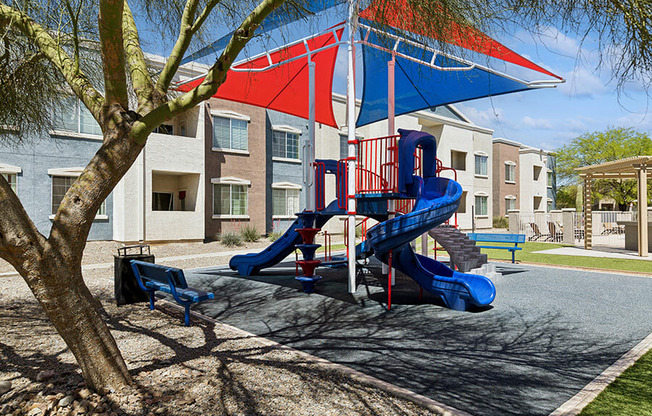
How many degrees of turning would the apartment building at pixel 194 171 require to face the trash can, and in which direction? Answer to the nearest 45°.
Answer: approximately 45° to its right

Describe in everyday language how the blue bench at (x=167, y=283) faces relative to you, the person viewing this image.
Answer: facing away from the viewer and to the right of the viewer

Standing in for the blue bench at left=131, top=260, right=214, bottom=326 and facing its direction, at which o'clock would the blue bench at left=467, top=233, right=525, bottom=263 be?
the blue bench at left=467, top=233, right=525, bottom=263 is roughly at 1 o'clock from the blue bench at left=131, top=260, right=214, bottom=326.

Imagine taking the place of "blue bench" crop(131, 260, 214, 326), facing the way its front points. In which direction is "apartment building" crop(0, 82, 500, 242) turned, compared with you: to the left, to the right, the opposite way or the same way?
to the right

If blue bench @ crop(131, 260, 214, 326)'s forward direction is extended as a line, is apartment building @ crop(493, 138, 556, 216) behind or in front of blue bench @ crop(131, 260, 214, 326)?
in front

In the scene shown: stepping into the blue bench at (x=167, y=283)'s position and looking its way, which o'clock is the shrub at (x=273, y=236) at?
The shrub is roughly at 11 o'clock from the blue bench.

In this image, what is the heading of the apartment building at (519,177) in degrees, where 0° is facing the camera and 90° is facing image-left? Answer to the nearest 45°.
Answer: approximately 315°

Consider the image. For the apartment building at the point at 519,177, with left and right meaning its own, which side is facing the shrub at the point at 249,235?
right

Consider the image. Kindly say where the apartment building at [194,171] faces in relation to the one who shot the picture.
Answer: facing the viewer and to the right of the viewer

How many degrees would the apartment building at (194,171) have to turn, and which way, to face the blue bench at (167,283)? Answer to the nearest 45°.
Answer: approximately 45° to its right

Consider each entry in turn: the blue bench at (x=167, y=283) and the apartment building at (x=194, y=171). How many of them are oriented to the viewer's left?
0

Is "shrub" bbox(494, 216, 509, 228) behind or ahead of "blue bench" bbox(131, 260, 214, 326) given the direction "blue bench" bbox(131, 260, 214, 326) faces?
ahead

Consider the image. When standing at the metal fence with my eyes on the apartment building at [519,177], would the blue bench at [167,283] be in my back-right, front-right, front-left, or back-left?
back-left

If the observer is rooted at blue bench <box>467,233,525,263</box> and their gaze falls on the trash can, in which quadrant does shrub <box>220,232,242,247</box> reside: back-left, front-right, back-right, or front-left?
front-right

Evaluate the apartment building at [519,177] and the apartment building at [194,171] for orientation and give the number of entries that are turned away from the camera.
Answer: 0
